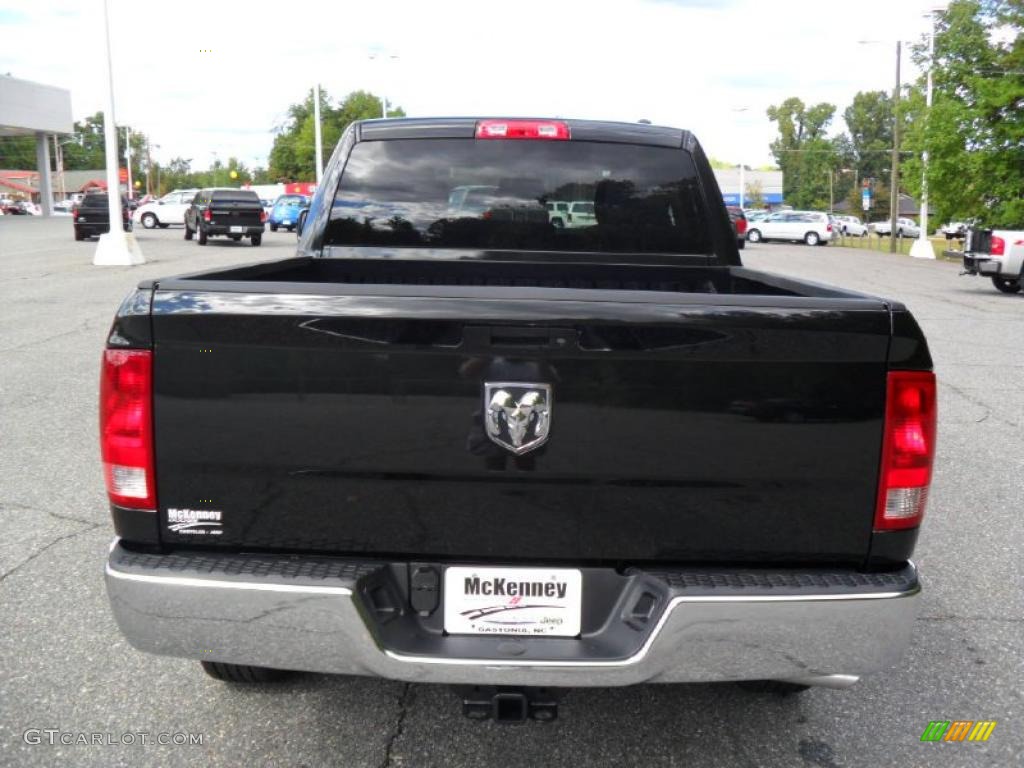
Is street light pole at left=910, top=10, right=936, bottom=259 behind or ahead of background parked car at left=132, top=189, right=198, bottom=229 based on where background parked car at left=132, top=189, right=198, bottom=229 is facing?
behind

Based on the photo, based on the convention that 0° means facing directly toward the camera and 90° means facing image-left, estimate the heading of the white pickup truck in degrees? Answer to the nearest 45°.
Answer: approximately 225°

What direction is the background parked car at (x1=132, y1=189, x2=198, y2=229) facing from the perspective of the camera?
to the viewer's left

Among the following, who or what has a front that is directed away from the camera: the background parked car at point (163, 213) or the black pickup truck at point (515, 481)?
the black pickup truck

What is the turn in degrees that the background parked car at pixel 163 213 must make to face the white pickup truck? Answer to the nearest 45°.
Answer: approximately 135° to its left

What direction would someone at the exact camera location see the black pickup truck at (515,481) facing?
facing away from the viewer

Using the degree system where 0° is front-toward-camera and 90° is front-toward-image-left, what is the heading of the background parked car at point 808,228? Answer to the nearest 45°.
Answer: approximately 90°

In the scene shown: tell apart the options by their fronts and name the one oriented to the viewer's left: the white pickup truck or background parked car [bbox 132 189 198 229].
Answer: the background parked car

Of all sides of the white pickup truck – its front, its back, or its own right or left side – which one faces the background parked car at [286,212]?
left

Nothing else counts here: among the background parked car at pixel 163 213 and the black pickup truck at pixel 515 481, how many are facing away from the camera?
1

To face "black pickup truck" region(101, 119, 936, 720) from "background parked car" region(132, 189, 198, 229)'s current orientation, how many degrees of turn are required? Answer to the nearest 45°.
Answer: approximately 90° to its left
